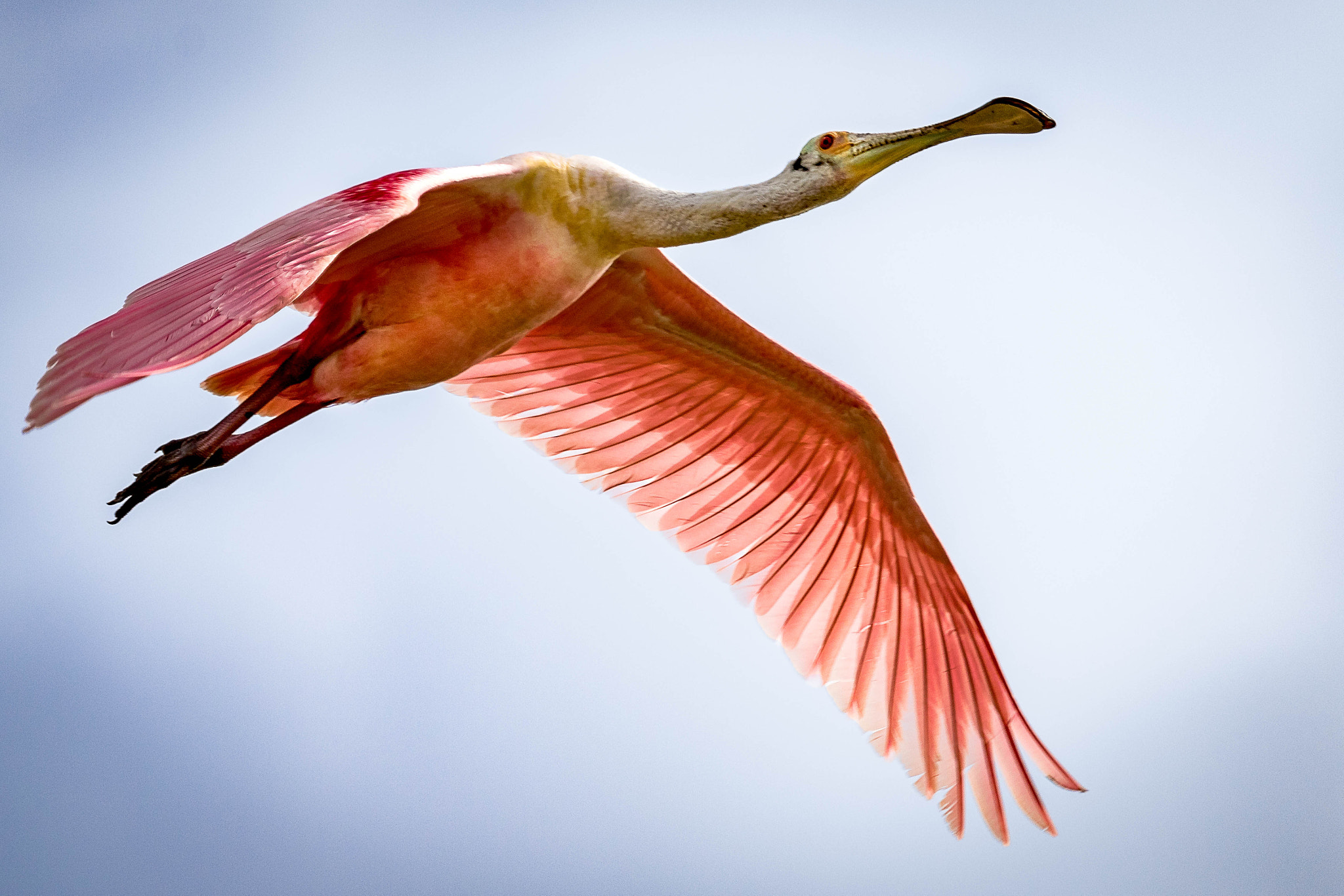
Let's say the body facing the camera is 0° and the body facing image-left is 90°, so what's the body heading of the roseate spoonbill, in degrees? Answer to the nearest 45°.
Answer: approximately 270°
